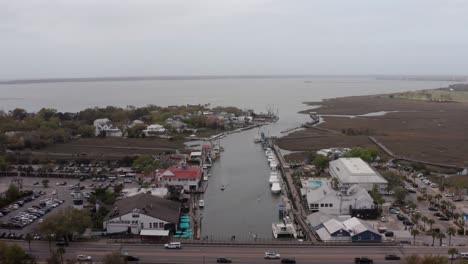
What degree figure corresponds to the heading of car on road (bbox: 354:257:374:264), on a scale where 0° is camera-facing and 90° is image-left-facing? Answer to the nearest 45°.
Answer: approximately 270°

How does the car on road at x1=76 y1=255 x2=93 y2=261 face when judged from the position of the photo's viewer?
facing to the right of the viewer

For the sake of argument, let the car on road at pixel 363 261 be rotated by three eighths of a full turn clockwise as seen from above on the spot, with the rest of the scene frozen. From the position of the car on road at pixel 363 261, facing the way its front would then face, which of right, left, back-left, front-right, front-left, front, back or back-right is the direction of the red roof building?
right

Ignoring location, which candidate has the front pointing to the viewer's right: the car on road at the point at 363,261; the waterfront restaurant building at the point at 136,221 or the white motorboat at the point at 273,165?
the car on road

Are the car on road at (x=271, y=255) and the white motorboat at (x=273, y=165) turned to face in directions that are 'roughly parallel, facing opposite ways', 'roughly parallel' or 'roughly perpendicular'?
roughly perpendicular

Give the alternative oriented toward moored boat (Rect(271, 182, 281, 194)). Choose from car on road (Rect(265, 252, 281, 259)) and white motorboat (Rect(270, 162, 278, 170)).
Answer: the white motorboat

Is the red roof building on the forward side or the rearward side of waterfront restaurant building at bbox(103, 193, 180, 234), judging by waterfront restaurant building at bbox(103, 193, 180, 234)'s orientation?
on the rearward side

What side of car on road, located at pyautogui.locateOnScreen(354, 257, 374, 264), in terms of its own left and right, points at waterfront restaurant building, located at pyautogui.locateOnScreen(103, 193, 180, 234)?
back

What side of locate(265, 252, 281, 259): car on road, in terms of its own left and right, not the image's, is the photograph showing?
right

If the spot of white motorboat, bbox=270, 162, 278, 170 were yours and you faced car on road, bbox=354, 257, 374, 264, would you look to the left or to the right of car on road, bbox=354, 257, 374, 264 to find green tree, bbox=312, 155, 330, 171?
left

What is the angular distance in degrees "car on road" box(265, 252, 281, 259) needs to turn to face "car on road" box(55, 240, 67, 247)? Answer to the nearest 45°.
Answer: approximately 180°
